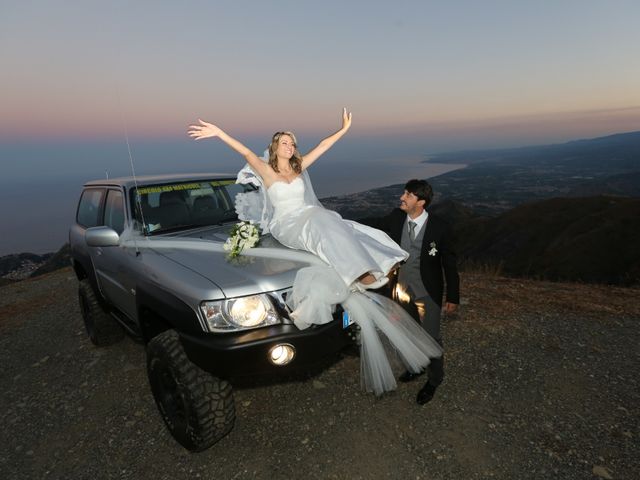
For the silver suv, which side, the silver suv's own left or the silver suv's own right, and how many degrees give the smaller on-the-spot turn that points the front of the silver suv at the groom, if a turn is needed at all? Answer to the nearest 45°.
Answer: approximately 45° to the silver suv's own left

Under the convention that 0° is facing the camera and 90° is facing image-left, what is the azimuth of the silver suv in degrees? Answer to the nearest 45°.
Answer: approximately 315°

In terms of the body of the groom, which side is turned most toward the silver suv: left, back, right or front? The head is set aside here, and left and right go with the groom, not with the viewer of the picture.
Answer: right

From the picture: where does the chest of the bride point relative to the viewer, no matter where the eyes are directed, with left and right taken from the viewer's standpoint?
facing the viewer and to the right of the viewer

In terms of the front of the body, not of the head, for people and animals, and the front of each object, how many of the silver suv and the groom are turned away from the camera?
0

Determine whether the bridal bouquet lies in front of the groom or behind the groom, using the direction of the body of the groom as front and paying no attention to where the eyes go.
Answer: in front

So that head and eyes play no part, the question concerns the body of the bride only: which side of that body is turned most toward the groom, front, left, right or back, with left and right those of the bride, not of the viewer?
left

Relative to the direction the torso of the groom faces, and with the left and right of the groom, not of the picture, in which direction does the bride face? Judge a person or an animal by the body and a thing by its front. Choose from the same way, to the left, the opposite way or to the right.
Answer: to the left

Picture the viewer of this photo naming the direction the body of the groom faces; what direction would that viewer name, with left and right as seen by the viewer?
facing the viewer and to the left of the viewer

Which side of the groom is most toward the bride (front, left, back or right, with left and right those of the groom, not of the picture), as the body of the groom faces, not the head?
front
